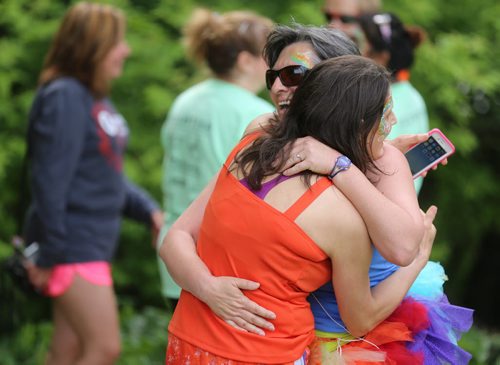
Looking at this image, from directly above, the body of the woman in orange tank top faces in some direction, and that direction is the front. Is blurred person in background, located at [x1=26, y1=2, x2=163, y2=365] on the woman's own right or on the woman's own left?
on the woman's own left

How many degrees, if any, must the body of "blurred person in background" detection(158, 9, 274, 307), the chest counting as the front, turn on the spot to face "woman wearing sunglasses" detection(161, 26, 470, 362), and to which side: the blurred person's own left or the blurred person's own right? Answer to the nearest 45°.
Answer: approximately 135° to the blurred person's own right

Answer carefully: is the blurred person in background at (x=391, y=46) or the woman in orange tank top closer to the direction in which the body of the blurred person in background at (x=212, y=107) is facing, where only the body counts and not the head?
the blurred person in background

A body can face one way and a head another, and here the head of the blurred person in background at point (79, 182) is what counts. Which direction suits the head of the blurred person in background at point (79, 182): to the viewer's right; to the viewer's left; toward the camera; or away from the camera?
to the viewer's right

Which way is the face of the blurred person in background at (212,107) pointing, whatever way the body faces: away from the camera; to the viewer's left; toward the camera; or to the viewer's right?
away from the camera

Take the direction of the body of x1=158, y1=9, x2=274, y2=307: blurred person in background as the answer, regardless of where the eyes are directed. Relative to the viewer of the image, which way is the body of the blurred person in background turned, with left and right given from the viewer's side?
facing away from the viewer and to the right of the viewer

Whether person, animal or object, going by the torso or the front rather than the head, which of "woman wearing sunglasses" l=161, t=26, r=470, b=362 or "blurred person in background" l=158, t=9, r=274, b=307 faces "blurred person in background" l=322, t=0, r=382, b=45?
"blurred person in background" l=158, t=9, r=274, b=307

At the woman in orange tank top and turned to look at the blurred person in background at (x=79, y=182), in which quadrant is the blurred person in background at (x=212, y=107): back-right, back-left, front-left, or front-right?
front-right

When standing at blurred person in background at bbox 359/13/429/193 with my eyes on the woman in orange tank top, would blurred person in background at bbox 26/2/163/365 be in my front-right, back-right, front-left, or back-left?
front-right

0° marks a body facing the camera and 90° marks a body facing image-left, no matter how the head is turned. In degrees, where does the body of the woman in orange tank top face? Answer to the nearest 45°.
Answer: approximately 225°

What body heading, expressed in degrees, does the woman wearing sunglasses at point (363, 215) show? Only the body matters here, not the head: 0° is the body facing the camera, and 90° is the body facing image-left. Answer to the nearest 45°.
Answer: approximately 45°

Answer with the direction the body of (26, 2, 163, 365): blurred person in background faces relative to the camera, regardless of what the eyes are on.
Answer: to the viewer's right

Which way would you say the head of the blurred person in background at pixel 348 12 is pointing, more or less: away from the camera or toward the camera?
toward the camera

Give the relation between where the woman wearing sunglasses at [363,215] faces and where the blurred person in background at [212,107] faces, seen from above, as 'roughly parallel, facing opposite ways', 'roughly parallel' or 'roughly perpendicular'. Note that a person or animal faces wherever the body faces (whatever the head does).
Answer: roughly parallel, facing opposite ways

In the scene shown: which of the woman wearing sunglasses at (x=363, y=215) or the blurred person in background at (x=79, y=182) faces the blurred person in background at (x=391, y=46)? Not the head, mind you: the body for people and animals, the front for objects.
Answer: the blurred person in background at (x=79, y=182)

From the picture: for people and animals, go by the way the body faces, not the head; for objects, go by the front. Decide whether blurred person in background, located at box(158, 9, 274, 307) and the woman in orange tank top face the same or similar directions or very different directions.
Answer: same or similar directions
